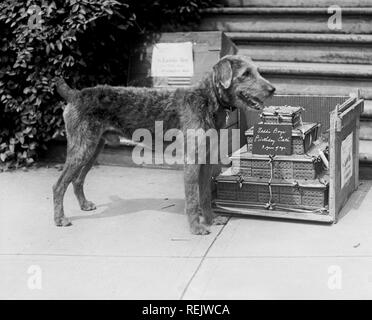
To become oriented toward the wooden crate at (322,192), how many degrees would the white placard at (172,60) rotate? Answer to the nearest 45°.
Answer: approximately 45° to its left

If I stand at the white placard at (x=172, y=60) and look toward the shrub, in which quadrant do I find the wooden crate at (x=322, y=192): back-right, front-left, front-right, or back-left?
back-left

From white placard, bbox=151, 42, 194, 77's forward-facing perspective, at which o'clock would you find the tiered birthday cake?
The tiered birthday cake is roughly at 11 o'clock from the white placard.

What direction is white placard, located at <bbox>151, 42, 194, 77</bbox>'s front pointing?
toward the camera

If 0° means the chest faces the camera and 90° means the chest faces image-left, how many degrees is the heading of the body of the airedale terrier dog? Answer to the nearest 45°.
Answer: approximately 270°

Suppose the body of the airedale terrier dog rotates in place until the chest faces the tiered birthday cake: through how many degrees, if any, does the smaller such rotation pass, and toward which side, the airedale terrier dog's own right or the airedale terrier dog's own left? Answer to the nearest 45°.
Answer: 0° — it already faces it

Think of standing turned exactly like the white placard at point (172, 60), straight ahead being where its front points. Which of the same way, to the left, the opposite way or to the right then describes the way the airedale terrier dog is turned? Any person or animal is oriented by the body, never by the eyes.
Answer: to the left

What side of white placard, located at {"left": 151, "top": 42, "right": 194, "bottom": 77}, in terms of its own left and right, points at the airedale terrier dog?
front

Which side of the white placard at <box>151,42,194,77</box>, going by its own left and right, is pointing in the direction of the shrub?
right

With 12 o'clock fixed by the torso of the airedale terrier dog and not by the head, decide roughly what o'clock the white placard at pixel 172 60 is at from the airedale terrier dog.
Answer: The white placard is roughly at 9 o'clock from the airedale terrier dog.

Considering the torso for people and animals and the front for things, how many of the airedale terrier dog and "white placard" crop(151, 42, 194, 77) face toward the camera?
1

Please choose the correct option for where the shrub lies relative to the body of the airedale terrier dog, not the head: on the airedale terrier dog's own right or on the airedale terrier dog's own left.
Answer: on the airedale terrier dog's own left

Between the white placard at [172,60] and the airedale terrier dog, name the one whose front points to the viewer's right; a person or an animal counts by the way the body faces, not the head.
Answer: the airedale terrier dog
